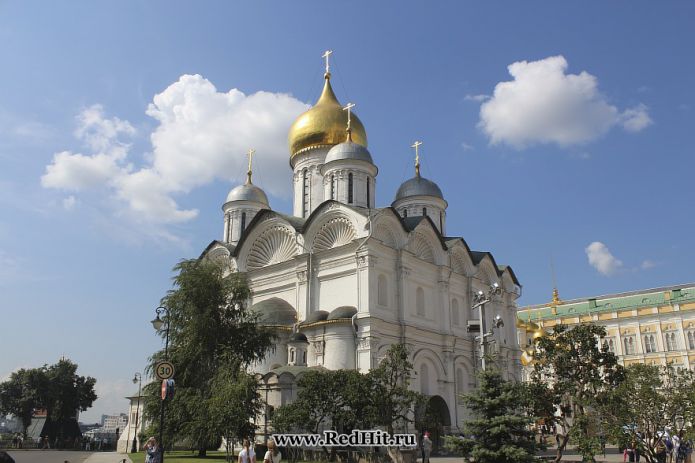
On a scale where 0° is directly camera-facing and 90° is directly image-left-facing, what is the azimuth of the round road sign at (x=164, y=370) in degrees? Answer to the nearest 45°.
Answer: approximately 0°

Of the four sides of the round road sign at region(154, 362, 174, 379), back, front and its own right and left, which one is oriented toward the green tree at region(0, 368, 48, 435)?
back

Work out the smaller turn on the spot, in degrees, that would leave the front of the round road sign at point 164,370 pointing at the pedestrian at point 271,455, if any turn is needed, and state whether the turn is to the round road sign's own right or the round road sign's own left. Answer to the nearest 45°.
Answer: approximately 45° to the round road sign's own left

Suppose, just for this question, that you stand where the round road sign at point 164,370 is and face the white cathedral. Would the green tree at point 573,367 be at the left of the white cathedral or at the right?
right

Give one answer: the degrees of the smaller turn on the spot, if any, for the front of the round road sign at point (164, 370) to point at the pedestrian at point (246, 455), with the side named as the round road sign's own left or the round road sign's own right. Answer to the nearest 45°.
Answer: approximately 45° to the round road sign's own left

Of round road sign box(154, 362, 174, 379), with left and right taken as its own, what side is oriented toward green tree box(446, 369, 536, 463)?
left

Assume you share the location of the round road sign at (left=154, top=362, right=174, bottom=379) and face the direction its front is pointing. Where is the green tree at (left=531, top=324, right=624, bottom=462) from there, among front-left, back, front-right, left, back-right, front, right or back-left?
left

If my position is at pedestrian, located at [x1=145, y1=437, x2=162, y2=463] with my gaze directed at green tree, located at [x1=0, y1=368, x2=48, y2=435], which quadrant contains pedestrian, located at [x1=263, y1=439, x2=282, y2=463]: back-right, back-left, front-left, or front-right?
back-right

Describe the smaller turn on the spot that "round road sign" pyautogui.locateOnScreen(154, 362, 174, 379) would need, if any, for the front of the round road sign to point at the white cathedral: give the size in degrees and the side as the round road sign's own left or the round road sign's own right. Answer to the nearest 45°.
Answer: approximately 135° to the round road sign's own left

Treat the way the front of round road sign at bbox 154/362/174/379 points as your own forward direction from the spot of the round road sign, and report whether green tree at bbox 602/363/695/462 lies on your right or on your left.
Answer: on your left

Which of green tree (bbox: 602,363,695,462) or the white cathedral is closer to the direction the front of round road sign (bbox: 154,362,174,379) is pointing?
the green tree

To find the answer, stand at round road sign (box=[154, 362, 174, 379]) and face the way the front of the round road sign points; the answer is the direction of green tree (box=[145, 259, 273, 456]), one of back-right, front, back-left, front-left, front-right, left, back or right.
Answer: back
